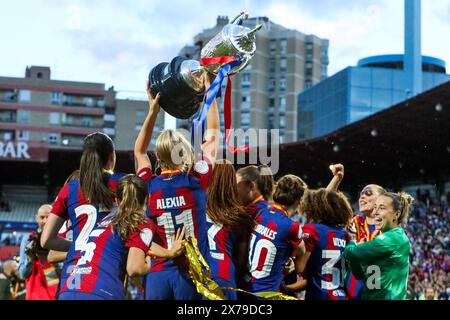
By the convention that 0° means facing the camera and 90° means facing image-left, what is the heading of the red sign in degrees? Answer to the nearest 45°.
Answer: approximately 0°
